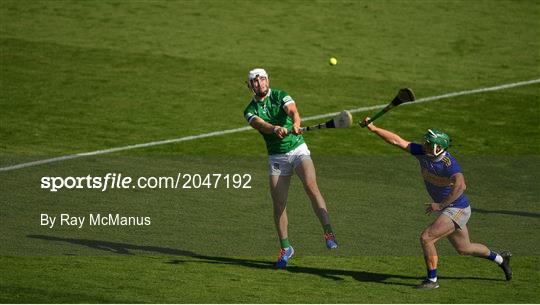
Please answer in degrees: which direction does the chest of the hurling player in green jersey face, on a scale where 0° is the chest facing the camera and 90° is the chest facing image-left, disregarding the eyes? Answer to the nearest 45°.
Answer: approximately 0°

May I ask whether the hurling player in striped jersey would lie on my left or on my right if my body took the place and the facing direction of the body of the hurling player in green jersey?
on my left

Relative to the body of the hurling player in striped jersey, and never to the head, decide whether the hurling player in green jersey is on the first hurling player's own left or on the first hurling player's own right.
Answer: on the first hurling player's own right

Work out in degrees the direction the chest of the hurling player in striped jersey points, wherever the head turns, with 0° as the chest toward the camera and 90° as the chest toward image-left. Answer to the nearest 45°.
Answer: approximately 45°

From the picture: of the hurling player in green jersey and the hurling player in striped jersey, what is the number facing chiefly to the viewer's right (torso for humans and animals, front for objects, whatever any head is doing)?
0
